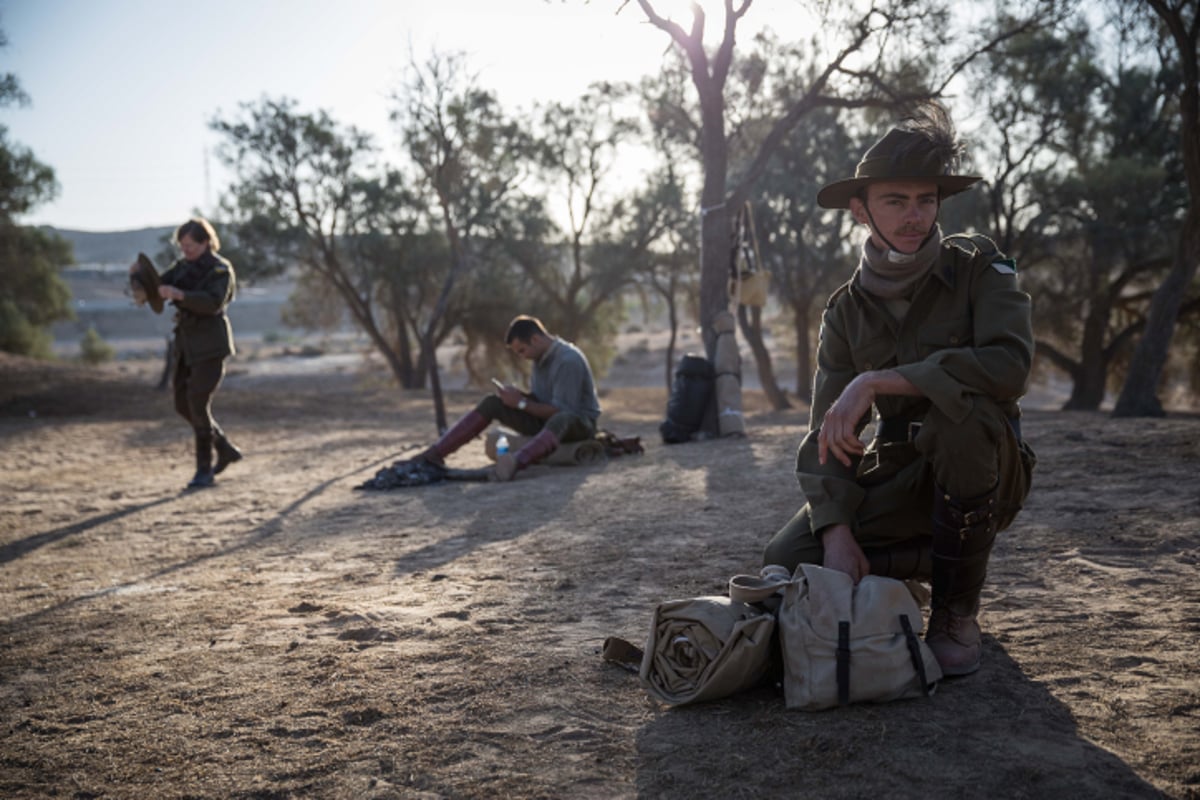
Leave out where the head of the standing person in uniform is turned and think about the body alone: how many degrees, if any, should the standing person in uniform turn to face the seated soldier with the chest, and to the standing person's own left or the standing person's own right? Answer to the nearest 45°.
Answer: approximately 135° to the standing person's own left

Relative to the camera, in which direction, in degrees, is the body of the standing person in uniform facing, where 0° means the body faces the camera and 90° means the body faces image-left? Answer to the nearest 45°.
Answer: approximately 45°

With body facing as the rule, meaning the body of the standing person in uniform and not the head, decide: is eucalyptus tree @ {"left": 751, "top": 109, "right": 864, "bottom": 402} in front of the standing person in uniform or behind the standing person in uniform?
behind

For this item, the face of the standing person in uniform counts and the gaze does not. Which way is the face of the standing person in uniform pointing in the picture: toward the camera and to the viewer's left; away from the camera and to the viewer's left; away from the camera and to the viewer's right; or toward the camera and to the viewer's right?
toward the camera and to the viewer's left

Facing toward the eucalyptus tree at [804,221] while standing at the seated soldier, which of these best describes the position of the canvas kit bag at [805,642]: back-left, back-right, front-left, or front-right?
back-right

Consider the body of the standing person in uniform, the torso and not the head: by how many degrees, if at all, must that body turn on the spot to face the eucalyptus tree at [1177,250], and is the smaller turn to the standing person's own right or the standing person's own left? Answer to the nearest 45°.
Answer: approximately 135° to the standing person's own left

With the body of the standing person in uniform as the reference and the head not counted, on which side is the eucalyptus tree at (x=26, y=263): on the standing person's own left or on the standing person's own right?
on the standing person's own right

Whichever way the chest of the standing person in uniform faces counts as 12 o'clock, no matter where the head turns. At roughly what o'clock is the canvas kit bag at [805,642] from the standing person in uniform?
The canvas kit bag is roughly at 10 o'clock from the standing person in uniform.
